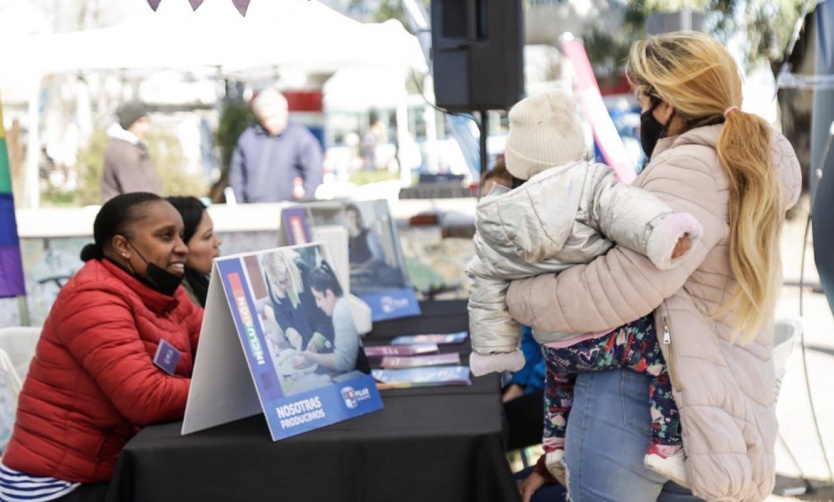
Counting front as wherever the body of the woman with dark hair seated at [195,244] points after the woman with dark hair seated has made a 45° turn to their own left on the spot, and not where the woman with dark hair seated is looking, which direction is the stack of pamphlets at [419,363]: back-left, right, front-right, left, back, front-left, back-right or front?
right

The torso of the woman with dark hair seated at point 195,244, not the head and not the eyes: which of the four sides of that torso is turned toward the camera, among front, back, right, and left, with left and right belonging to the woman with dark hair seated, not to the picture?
right

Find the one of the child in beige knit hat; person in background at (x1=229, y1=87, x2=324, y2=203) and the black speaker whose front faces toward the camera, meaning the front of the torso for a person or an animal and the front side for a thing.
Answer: the person in background

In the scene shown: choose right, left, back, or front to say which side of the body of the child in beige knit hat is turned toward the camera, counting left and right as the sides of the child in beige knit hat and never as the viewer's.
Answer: back

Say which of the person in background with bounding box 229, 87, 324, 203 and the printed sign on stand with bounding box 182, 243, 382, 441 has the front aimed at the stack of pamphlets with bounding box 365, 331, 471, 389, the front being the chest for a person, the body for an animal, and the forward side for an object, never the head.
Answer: the person in background

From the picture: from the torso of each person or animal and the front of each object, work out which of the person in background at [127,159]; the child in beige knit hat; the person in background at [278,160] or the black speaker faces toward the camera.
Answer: the person in background at [278,160]

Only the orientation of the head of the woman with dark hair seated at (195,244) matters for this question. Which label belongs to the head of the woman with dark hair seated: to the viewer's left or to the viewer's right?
to the viewer's right

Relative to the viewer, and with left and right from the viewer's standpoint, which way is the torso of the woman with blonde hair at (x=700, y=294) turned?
facing to the left of the viewer

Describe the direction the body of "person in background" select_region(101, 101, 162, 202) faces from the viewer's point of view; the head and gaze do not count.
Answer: to the viewer's right
